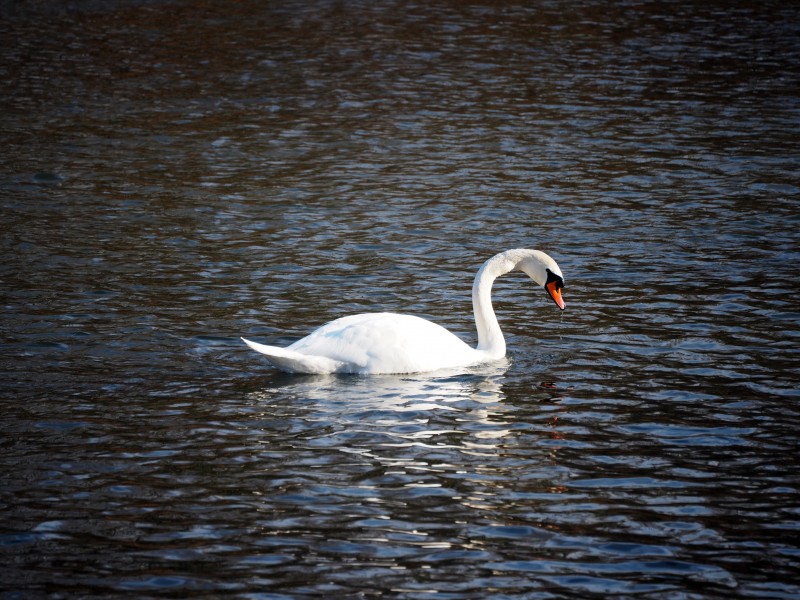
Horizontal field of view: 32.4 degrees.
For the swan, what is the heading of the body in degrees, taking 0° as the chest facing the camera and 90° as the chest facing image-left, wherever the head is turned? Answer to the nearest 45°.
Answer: approximately 270°
